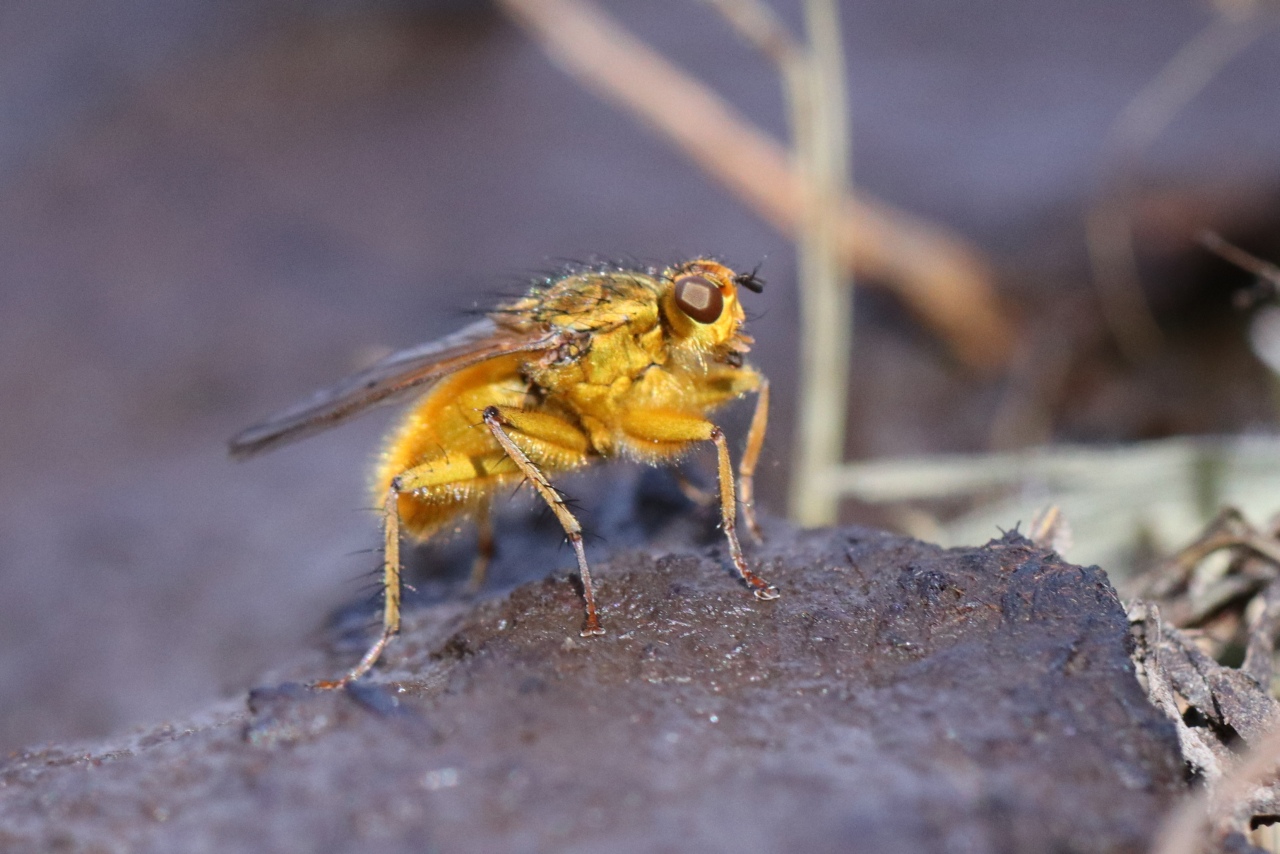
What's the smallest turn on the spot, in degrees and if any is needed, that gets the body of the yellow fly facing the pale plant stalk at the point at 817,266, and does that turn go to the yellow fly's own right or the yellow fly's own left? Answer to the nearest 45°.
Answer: approximately 45° to the yellow fly's own left

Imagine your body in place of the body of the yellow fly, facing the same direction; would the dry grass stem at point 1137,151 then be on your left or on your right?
on your left

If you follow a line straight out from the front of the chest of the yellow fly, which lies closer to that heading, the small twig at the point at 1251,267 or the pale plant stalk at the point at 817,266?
the small twig

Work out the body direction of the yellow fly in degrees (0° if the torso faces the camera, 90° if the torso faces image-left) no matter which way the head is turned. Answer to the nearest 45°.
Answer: approximately 270°

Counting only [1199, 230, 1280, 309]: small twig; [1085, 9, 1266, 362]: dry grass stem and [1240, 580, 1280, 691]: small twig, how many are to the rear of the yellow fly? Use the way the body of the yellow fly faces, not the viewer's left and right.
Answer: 0

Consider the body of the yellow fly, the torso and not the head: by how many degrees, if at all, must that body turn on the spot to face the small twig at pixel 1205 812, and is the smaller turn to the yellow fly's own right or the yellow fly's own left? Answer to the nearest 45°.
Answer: approximately 45° to the yellow fly's own right

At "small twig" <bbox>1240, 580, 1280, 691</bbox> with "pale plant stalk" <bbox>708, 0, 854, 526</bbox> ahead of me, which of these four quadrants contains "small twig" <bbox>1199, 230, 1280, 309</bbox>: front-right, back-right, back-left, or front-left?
front-right

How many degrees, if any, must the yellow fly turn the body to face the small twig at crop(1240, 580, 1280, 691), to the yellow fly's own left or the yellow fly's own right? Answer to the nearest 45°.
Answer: approximately 45° to the yellow fly's own right
